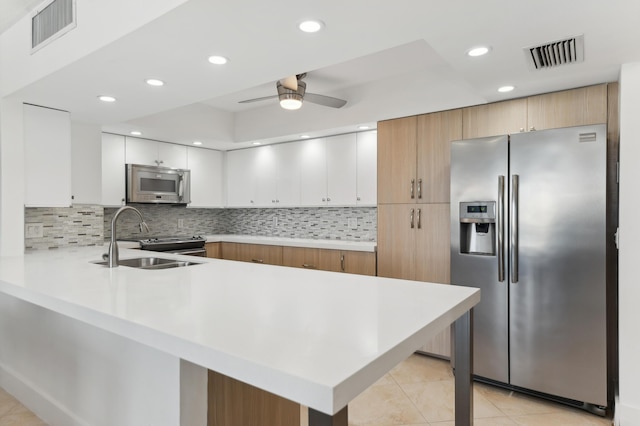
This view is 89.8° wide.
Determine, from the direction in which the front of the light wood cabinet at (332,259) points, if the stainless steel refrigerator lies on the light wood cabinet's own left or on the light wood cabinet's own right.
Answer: on the light wood cabinet's own left

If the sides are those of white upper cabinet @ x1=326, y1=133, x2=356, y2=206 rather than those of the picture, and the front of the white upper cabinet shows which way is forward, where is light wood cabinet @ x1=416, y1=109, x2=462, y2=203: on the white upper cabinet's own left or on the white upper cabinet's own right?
on the white upper cabinet's own left

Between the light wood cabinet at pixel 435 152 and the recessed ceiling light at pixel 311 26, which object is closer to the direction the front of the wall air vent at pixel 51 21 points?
the recessed ceiling light

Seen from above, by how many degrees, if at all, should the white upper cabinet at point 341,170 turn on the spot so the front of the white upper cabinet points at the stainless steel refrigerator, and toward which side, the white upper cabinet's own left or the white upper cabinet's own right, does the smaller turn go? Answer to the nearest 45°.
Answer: approximately 90° to the white upper cabinet's own left

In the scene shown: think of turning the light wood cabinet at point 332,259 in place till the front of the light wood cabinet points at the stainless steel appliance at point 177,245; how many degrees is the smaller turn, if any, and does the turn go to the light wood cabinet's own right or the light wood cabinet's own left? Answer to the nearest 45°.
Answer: approximately 45° to the light wood cabinet's own right

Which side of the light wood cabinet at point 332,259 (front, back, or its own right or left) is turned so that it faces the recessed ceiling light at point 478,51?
left

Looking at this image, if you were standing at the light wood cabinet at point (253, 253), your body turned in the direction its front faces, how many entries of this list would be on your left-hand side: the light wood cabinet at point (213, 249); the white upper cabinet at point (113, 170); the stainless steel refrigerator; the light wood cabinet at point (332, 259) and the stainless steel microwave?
2

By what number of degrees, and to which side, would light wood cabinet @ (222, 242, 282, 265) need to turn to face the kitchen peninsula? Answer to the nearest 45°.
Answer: approximately 45° to its left

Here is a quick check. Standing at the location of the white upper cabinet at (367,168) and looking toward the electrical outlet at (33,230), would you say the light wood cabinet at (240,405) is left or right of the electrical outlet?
left

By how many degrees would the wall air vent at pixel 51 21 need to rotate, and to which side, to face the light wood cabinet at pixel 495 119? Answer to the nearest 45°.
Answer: approximately 90° to its left

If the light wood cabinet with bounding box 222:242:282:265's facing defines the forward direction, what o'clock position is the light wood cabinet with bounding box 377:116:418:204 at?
the light wood cabinet with bounding box 377:116:418:204 is roughly at 9 o'clock from the light wood cabinet with bounding box 222:242:282:265.
